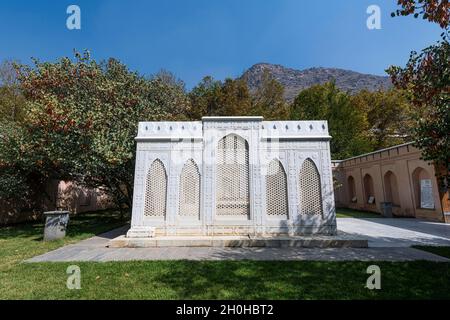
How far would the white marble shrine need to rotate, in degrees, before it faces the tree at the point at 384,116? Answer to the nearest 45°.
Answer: approximately 135° to its left

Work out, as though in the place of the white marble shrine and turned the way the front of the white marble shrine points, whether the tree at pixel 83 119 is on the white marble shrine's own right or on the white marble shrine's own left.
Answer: on the white marble shrine's own right

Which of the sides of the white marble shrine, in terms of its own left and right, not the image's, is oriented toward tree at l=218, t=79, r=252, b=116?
back

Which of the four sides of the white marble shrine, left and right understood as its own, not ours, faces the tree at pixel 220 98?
back

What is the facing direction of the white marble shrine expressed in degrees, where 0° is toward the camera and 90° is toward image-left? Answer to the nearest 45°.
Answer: approximately 0°

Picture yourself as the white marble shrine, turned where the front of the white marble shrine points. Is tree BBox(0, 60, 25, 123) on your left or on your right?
on your right

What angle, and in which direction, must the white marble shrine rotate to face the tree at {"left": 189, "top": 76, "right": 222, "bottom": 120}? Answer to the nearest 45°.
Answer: approximately 180°

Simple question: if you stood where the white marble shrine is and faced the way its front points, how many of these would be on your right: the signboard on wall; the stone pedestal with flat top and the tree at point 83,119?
2

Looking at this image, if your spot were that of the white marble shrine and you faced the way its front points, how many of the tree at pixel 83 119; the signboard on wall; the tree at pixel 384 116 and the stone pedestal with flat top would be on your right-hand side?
2

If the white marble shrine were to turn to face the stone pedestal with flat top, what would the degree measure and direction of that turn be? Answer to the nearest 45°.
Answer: approximately 90° to its right
